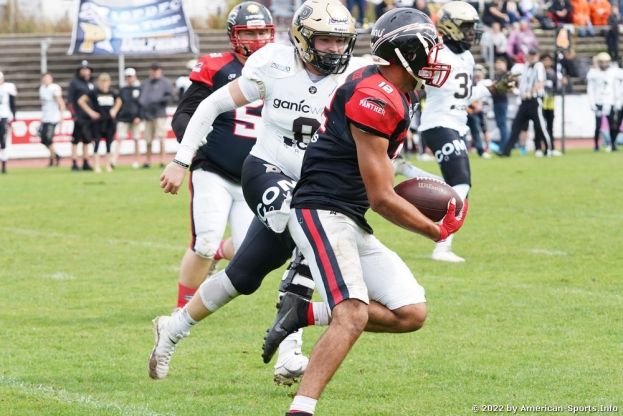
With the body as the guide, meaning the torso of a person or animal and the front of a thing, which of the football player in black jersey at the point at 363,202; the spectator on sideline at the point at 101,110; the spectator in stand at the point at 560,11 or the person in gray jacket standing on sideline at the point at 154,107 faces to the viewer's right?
the football player in black jersey

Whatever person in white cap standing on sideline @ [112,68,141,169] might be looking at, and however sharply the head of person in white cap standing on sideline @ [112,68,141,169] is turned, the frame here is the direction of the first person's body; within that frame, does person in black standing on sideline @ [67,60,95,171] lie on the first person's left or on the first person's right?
on the first person's right

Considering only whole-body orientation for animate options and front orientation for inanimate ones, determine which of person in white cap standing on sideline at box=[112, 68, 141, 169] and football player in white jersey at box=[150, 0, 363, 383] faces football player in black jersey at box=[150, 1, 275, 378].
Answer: the person in white cap standing on sideline

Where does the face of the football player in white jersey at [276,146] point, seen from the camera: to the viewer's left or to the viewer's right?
to the viewer's right

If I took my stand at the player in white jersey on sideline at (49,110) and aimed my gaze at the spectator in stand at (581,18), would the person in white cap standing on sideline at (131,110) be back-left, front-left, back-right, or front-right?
front-right

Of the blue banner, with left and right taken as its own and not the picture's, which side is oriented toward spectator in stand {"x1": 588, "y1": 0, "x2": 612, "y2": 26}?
left

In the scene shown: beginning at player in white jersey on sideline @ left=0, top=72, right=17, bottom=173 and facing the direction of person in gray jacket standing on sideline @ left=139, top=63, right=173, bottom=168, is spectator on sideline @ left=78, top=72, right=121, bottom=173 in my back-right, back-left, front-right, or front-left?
front-right

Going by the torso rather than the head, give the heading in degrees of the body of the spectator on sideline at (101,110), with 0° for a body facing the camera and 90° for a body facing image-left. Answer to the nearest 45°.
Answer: approximately 0°

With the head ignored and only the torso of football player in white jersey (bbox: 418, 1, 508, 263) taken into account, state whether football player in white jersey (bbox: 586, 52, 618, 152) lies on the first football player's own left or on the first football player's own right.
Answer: on the first football player's own left

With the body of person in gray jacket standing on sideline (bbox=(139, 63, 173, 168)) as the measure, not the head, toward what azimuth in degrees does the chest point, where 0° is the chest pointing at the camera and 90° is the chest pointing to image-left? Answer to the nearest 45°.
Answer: approximately 0°

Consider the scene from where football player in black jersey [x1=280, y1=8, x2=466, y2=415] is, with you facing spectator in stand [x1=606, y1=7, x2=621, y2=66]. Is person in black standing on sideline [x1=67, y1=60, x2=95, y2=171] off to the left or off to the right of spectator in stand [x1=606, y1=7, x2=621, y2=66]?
left

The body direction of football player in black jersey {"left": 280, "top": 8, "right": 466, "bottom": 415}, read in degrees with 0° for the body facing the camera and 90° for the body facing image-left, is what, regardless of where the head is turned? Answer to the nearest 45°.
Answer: approximately 270°

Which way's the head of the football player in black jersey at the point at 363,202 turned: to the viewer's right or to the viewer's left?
to the viewer's right

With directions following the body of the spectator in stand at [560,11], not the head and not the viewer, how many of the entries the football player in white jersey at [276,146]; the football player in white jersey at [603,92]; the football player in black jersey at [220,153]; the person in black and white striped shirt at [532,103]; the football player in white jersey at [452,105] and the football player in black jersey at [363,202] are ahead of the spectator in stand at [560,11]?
6

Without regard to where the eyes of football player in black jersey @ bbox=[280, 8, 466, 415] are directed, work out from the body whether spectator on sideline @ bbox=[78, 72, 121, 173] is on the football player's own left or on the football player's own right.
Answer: on the football player's own left

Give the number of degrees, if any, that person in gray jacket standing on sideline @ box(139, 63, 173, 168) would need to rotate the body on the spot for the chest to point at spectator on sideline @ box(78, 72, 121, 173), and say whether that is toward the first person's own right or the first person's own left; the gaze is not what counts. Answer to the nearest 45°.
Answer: approximately 45° to the first person's own right
